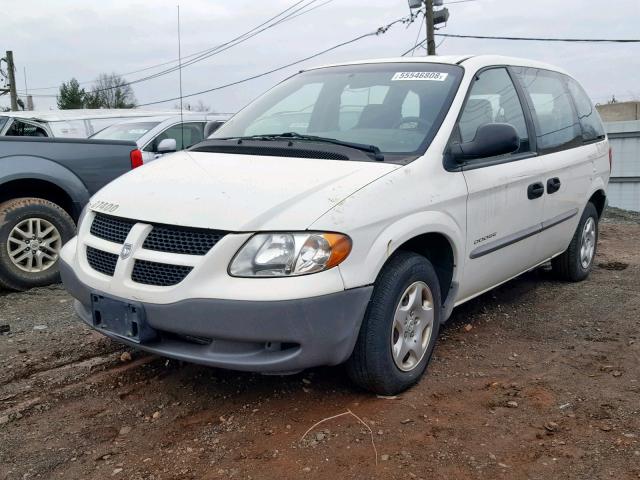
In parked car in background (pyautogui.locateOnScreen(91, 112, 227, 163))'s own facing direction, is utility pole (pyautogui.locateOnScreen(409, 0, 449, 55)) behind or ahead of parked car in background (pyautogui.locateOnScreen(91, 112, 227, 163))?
behind

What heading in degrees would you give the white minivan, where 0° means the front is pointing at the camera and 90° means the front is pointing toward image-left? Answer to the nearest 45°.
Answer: approximately 45°

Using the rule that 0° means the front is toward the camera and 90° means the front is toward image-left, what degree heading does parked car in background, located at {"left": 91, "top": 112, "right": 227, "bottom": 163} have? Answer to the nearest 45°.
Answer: approximately 45°

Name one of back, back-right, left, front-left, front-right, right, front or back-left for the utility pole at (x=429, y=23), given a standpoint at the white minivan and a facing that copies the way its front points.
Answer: back-right

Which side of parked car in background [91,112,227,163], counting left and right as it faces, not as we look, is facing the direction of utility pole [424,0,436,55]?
back

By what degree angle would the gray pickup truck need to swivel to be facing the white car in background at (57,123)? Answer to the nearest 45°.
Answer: approximately 90° to its right

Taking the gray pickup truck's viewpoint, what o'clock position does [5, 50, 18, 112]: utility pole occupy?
The utility pole is roughly at 3 o'clock from the gray pickup truck.

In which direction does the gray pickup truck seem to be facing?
to the viewer's left

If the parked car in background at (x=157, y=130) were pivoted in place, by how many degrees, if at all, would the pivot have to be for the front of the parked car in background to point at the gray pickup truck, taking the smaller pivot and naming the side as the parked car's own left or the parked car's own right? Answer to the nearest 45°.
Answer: approximately 45° to the parked car's own left

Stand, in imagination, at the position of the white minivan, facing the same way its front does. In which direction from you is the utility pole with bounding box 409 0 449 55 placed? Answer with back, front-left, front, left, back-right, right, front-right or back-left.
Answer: back-right

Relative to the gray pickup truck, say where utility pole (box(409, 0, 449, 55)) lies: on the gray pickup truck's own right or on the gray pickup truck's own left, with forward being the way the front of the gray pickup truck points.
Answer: on the gray pickup truck's own right
